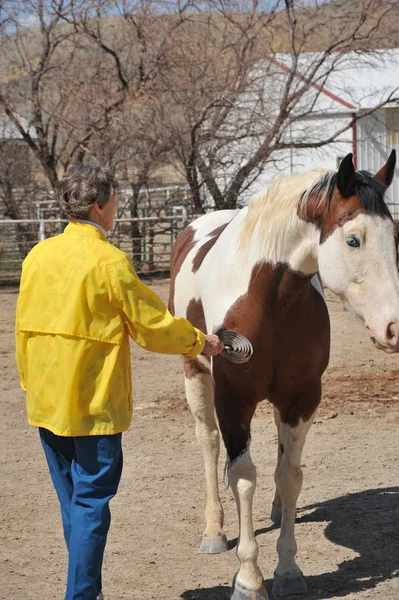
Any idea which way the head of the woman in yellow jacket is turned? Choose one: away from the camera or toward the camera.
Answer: away from the camera

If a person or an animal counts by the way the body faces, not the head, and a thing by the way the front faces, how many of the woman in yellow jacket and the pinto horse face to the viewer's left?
0

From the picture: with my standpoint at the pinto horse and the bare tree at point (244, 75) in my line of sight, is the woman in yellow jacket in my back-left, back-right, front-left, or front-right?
back-left

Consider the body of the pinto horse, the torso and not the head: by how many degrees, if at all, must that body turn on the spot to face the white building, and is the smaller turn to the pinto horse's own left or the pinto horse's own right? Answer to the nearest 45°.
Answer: approximately 135° to the pinto horse's own left

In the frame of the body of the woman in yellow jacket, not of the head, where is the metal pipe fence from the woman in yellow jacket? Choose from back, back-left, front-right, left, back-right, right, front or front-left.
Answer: front-left

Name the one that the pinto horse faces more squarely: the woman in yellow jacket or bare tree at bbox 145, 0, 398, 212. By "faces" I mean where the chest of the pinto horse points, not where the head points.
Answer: the woman in yellow jacket

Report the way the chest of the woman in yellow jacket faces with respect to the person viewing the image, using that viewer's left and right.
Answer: facing away from the viewer and to the right of the viewer

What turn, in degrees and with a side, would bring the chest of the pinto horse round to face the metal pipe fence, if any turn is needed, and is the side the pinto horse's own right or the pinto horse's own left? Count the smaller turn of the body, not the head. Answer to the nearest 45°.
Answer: approximately 135° to the pinto horse's own left

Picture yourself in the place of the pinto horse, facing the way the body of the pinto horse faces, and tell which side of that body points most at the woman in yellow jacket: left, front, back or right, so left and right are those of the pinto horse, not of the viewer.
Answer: right

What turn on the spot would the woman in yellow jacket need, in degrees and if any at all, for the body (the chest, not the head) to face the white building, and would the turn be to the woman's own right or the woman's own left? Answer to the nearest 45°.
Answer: approximately 45° to the woman's own left

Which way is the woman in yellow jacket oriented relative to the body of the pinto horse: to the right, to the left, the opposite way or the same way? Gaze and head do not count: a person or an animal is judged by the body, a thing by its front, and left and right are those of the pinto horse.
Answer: to the left

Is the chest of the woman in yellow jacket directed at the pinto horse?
yes

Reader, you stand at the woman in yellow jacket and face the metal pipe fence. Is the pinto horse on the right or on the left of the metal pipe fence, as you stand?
right

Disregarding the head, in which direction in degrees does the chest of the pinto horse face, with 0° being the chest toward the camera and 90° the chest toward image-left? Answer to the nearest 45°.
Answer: approximately 315°

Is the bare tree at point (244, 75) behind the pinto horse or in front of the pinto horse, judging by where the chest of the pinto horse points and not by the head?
behind
